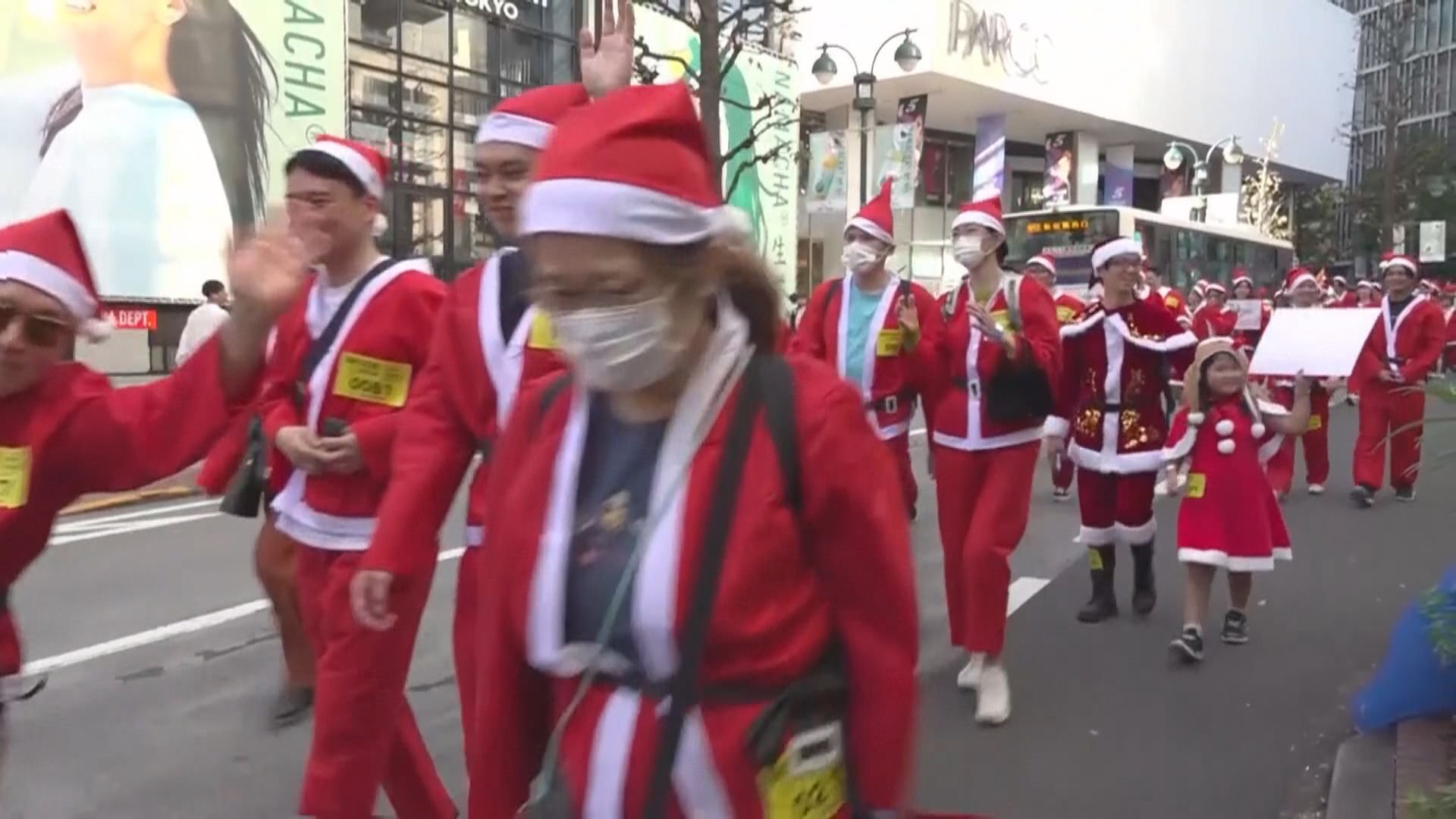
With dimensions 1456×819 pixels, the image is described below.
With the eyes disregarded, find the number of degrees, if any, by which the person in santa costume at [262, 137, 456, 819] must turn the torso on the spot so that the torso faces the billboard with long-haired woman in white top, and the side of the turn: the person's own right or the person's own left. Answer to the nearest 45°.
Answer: approximately 135° to the person's own right

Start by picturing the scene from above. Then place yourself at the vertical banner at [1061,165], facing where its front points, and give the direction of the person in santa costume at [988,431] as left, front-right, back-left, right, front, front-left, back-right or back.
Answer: front

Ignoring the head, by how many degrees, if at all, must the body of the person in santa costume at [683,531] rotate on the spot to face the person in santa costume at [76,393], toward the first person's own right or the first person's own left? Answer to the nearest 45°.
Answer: approximately 90° to the first person's own right

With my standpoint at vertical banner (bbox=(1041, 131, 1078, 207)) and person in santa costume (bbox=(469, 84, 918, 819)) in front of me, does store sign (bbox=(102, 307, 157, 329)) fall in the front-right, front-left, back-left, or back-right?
front-right

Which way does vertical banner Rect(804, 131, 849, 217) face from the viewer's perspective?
toward the camera

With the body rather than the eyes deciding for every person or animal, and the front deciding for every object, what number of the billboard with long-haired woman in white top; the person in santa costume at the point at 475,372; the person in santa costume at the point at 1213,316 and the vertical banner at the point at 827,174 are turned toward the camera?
4

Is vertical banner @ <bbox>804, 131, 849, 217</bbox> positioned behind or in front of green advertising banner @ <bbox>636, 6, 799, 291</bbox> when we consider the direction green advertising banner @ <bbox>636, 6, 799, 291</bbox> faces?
behind

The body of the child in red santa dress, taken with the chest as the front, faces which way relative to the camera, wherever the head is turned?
toward the camera

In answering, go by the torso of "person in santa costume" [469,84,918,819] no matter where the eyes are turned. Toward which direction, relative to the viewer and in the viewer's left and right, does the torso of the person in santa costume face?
facing the viewer and to the left of the viewer

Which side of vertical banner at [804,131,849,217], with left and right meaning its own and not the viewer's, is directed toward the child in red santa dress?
front

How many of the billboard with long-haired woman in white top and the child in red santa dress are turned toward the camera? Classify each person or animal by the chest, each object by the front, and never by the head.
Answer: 2

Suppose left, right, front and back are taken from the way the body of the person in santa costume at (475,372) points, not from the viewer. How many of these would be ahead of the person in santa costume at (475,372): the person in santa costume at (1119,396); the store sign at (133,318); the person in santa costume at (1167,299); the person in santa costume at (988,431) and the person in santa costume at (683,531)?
1

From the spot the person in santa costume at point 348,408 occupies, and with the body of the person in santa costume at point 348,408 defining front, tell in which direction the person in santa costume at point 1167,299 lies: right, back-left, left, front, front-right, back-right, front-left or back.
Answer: back

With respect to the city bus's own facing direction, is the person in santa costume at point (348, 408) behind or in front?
in front

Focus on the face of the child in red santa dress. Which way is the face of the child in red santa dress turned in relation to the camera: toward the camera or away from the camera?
toward the camera

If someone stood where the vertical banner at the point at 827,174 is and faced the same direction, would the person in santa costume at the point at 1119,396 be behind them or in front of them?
in front

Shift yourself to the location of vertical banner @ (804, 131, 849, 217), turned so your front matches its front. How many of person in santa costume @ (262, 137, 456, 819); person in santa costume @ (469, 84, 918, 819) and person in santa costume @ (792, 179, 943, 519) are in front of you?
3

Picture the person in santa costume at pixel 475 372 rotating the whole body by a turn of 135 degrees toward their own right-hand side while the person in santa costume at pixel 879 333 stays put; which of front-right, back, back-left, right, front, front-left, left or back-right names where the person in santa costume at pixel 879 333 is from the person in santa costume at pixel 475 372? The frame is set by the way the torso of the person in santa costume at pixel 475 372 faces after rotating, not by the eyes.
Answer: right
